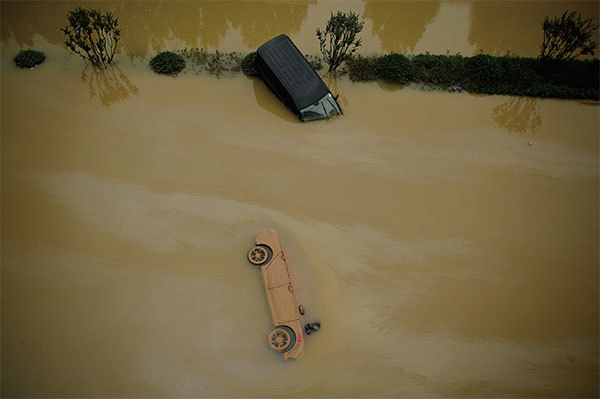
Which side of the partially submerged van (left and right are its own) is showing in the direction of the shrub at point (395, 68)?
left

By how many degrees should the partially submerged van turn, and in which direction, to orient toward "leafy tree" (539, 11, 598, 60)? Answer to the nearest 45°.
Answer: approximately 45° to its left

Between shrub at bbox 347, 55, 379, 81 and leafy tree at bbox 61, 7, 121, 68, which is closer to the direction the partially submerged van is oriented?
the shrub

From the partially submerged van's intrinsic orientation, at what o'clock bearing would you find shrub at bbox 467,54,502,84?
The shrub is roughly at 10 o'clock from the partially submerged van.

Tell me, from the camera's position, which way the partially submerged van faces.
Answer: facing the viewer and to the right of the viewer

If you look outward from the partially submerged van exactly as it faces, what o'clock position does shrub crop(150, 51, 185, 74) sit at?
The shrub is roughly at 5 o'clock from the partially submerged van.

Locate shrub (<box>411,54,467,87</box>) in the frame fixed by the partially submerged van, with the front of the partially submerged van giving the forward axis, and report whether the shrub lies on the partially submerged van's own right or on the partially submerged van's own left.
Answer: on the partially submerged van's own left

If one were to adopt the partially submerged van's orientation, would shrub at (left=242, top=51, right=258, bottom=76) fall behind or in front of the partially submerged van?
behind

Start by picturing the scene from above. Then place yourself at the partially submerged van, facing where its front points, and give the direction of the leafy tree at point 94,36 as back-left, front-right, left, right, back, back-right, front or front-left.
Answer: back-right
